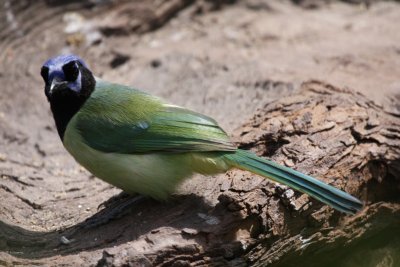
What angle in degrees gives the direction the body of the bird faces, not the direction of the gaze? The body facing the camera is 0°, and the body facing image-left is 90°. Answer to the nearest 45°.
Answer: approximately 90°
